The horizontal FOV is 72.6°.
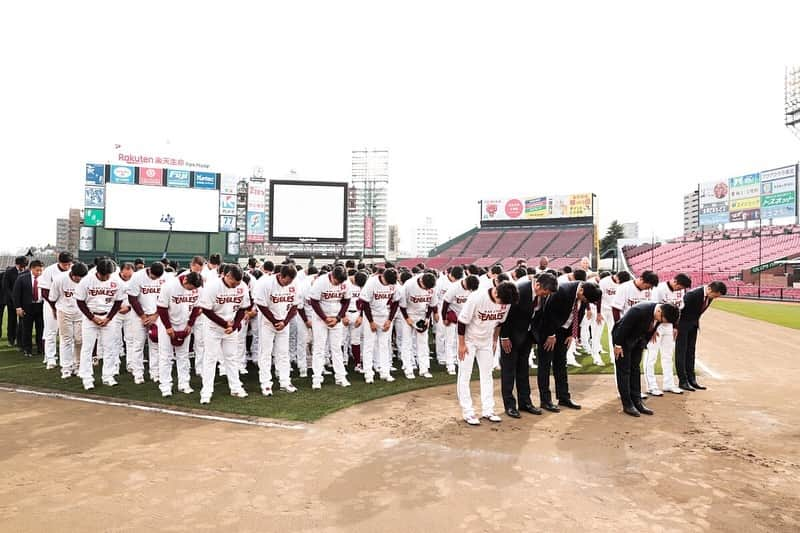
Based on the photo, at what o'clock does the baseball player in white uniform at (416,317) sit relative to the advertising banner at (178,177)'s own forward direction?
The baseball player in white uniform is roughly at 12 o'clock from the advertising banner.

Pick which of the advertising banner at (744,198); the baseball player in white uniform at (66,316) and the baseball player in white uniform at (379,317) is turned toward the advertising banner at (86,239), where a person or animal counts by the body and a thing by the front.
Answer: the advertising banner at (744,198)

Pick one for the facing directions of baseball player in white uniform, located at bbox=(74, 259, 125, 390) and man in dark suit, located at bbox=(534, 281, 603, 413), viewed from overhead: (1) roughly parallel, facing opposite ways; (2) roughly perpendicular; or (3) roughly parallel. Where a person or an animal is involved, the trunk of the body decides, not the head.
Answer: roughly parallel

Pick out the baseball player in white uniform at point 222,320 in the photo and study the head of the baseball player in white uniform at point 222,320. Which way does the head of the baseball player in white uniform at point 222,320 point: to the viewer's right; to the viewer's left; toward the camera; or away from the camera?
toward the camera

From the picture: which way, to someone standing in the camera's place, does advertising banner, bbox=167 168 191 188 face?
facing the viewer

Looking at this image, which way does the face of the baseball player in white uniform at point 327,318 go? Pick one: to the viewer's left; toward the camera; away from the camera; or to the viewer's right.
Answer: toward the camera

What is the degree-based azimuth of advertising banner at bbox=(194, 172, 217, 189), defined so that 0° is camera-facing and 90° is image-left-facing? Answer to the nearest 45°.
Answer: approximately 0°

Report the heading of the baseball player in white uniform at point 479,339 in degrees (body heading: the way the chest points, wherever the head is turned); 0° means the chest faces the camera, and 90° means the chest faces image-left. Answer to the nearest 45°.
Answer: approximately 315°

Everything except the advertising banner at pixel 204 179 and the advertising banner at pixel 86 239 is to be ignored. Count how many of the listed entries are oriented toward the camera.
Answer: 2

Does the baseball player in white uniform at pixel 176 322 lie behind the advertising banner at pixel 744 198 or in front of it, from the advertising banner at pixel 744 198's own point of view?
in front

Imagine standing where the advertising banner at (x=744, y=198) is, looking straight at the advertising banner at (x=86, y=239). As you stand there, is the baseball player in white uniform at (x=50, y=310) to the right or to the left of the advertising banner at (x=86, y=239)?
left

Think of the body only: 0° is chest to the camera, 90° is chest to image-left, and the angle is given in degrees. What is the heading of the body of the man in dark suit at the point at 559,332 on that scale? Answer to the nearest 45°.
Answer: approximately 315°

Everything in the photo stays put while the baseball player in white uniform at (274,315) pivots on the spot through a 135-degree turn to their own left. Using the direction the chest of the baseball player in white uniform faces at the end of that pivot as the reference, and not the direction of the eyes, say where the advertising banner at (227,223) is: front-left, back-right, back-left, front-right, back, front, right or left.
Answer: front

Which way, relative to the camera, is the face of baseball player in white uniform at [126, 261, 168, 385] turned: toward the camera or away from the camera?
toward the camera

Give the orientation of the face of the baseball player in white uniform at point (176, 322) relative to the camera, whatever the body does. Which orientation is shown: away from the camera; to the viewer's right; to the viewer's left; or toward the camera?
toward the camera

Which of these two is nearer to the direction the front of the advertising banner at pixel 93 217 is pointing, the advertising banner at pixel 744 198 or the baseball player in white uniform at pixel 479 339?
the baseball player in white uniform

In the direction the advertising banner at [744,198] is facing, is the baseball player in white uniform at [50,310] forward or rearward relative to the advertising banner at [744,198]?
forward

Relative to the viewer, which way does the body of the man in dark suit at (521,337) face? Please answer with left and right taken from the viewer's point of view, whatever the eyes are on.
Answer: facing the viewer and to the right of the viewer

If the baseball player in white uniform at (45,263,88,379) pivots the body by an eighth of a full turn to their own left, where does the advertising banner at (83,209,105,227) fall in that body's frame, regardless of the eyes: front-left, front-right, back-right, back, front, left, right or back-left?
left
